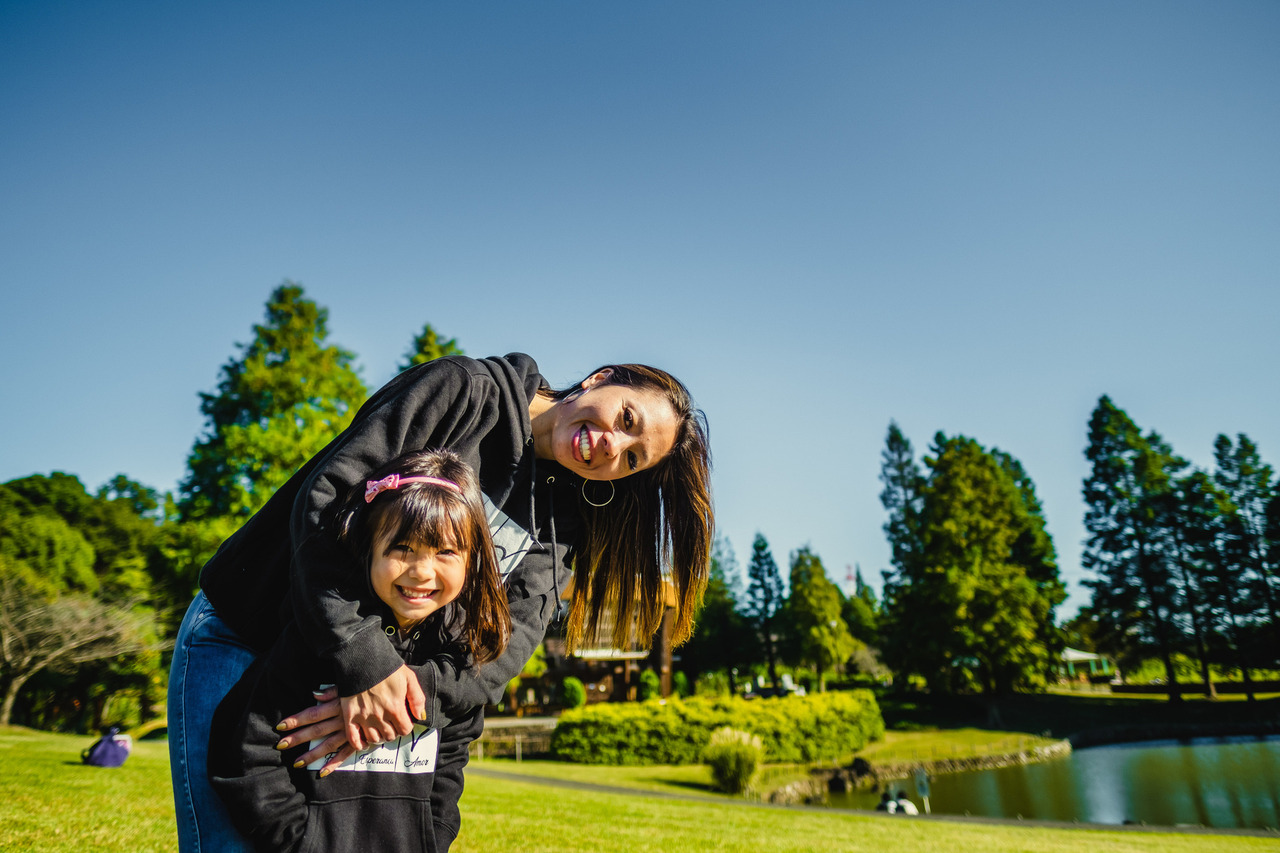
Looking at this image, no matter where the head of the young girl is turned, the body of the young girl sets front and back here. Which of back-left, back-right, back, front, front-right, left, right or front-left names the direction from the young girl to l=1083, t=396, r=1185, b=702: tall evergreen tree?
back-left

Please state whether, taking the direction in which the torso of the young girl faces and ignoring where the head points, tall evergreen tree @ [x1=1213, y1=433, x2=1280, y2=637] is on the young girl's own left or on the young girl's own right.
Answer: on the young girl's own left

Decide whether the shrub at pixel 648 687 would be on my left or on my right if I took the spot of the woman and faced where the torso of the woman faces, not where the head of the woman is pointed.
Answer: on my left

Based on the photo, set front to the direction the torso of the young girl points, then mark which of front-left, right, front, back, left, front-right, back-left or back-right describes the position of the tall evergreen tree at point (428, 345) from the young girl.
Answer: back

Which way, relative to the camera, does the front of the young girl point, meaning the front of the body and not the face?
toward the camera

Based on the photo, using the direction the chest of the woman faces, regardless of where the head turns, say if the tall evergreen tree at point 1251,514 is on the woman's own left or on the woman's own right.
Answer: on the woman's own left

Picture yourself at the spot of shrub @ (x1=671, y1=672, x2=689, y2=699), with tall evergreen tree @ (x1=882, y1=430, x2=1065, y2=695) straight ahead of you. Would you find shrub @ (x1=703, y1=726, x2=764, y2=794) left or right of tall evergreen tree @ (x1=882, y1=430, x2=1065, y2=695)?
right

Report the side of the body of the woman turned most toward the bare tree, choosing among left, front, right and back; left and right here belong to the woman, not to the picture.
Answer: back

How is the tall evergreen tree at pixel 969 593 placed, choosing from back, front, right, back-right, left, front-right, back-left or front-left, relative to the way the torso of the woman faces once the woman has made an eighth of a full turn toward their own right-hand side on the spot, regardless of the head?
back-left

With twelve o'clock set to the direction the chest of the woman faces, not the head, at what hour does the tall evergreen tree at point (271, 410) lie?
The tall evergreen tree is roughly at 7 o'clock from the woman.

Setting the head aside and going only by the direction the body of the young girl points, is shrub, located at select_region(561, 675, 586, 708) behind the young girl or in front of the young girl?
behind

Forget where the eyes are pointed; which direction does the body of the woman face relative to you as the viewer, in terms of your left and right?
facing the viewer and to the right of the viewer

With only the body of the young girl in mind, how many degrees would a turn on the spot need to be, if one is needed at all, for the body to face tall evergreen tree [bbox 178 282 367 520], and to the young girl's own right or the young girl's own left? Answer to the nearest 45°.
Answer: approximately 180°
